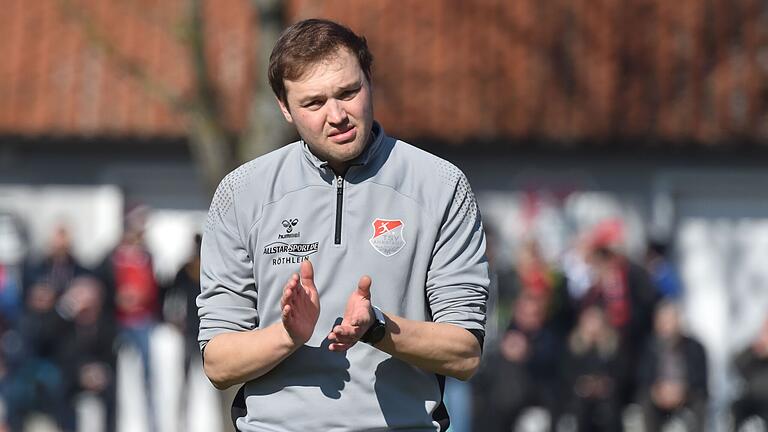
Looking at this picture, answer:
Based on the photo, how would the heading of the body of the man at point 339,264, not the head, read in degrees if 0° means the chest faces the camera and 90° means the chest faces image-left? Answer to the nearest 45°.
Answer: approximately 0°

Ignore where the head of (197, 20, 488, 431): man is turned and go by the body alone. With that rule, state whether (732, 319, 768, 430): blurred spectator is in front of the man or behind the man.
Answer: behind

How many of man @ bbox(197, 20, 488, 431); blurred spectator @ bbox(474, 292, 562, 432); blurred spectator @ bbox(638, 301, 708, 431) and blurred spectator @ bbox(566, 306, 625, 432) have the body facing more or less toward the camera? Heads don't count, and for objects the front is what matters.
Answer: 4

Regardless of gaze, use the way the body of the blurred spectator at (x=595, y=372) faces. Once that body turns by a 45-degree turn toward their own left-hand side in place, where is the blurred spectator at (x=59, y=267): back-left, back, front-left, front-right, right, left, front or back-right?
back-right

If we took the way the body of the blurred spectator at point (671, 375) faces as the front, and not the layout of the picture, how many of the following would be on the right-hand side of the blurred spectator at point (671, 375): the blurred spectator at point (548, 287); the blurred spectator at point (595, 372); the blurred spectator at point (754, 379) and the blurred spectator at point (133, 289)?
3

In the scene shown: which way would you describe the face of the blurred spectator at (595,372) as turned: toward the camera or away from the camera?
toward the camera

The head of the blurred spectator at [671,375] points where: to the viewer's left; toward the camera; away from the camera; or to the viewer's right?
toward the camera

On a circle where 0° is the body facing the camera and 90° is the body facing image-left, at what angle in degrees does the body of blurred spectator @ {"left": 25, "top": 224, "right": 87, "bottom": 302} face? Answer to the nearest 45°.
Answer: approximately 0°

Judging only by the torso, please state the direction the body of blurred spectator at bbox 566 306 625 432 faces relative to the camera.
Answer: toward the camera

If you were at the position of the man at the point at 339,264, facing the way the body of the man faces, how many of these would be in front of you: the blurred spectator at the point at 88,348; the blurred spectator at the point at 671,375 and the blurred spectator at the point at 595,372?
0

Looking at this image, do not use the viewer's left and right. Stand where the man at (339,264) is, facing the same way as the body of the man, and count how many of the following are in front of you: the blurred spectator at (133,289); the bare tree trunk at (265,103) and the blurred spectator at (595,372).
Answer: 0

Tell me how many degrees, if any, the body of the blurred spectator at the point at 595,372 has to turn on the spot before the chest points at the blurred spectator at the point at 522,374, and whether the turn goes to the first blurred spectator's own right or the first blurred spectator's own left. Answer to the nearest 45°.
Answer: approximately 90° to the first blurred spectator's own right

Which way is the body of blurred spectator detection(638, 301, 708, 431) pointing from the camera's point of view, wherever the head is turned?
toward the camera

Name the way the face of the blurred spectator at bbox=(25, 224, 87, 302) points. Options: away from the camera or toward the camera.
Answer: toward the camera

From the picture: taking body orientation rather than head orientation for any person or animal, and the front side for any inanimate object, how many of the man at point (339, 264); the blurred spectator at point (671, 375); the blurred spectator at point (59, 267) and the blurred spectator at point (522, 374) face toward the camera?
4
